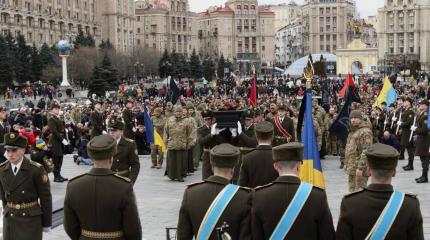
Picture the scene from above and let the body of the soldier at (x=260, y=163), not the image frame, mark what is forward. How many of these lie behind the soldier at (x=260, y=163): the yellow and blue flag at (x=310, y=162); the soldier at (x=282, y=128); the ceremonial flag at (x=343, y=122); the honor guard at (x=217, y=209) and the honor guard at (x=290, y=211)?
2

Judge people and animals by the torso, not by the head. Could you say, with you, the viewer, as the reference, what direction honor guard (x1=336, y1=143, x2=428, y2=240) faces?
facing away from the viewer

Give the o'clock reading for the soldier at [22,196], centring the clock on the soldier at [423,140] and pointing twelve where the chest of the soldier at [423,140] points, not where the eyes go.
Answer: the soldier at [22,196] is roughly at 10 o'clock from the soldier at [423,140].

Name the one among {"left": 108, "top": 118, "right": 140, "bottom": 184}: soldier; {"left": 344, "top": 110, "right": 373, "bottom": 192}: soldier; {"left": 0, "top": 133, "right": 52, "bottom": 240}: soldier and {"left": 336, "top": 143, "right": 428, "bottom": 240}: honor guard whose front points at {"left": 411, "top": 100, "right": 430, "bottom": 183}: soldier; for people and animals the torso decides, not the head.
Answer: the honor guard

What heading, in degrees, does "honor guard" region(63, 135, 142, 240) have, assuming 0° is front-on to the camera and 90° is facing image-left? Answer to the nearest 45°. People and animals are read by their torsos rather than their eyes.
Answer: approximately 180°

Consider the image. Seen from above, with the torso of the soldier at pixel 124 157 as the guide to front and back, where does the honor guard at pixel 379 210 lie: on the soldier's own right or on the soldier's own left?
on the soldier's own left

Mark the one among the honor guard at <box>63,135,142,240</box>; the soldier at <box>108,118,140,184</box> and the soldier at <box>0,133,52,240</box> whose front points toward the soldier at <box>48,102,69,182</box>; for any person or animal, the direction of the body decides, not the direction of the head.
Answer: the honor guard

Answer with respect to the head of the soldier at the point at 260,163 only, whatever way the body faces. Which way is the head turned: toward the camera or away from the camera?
away from the camera

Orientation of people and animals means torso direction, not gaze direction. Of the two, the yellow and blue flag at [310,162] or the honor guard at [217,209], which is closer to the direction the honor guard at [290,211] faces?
the yellow and blue flag

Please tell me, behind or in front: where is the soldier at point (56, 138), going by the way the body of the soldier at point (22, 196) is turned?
behind
